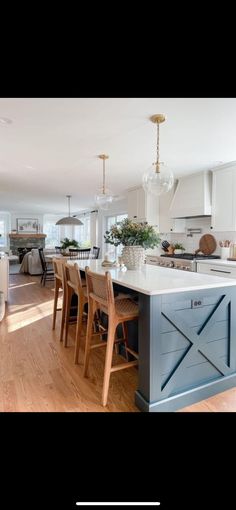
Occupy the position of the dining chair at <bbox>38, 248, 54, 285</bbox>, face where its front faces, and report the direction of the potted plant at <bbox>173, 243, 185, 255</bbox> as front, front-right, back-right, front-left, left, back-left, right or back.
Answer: front-right

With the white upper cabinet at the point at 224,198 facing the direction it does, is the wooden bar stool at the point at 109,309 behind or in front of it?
in front

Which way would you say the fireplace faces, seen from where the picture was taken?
facing the viewer

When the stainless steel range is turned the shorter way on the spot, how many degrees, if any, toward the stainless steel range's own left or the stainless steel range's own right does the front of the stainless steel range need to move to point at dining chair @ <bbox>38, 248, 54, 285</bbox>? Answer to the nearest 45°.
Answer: approximately 90° to the stainless steel range's own right

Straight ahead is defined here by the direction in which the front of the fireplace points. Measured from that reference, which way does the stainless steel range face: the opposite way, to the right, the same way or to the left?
to the right

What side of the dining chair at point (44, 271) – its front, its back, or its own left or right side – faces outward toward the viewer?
right

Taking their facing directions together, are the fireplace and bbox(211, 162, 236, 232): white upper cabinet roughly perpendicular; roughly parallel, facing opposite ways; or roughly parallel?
roughly perpendicular

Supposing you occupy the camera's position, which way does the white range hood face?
facing the viewer and to the left of the viewer

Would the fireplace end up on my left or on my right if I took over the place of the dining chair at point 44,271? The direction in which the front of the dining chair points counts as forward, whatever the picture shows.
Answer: on my left

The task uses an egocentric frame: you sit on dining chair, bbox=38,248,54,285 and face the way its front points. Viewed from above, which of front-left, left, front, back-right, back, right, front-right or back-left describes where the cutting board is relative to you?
front-right

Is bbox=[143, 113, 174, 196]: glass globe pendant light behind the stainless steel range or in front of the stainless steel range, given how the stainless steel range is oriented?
in front

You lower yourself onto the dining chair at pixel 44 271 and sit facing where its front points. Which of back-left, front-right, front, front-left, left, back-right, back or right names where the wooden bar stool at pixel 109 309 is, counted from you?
right

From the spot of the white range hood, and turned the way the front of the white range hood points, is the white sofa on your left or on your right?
on your right
